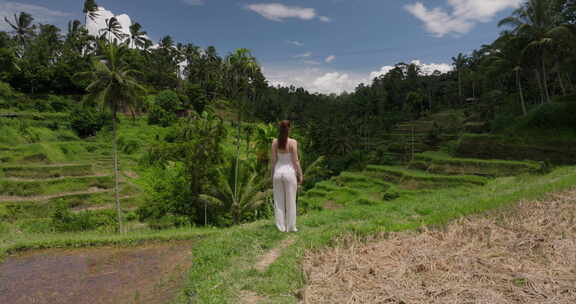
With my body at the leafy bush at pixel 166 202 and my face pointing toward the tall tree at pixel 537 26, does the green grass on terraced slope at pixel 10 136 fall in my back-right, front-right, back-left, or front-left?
back-left

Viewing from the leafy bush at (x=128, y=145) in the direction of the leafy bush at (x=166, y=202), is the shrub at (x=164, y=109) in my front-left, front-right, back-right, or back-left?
back-left

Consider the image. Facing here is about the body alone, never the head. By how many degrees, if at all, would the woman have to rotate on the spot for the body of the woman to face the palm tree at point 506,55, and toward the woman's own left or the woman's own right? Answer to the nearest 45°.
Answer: approximately 45° to the woman's own right

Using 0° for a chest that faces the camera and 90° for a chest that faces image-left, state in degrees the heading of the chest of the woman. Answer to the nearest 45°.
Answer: approximately 180°

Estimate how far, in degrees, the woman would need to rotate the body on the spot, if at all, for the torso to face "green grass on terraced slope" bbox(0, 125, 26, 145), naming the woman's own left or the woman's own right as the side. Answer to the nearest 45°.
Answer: approximately 45° to the woman's own left
